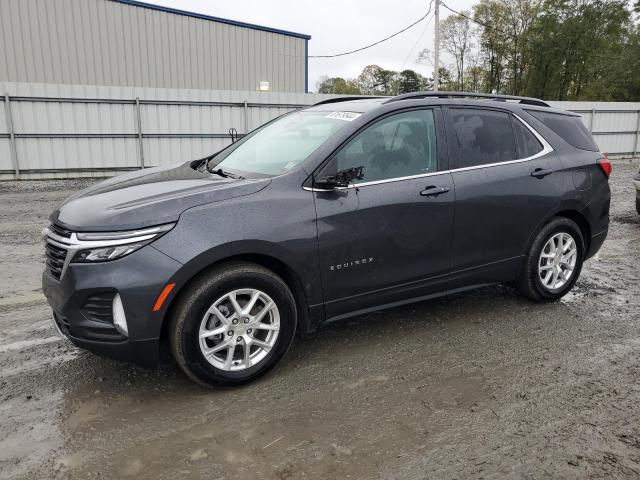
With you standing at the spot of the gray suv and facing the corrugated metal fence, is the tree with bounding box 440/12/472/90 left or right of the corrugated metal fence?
right

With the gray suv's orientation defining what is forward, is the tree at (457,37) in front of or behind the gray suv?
behind

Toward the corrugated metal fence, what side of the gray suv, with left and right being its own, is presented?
right

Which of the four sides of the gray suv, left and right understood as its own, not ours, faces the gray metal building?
right

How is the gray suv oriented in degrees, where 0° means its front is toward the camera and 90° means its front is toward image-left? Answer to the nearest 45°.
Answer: approximately 45°
